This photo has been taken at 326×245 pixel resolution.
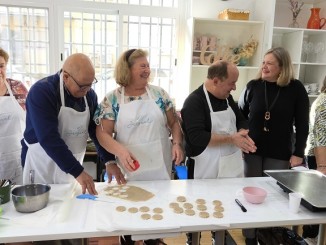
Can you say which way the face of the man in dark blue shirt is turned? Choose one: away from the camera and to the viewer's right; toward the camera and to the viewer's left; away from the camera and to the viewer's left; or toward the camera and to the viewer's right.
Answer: toward the camera and to the viewer's right

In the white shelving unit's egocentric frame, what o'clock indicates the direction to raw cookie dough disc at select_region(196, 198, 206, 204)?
The raw cookie dough disc is roughly at 12 o'clock from the white shelving unit.

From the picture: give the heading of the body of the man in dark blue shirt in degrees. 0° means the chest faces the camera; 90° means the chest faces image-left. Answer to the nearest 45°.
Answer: approximately 315°

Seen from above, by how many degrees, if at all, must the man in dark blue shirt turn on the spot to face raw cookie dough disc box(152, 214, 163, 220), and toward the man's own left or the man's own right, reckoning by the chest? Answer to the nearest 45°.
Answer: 0° — they already face it

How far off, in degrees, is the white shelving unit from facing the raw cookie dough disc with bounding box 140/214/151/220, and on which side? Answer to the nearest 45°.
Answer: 0° — it already faces it

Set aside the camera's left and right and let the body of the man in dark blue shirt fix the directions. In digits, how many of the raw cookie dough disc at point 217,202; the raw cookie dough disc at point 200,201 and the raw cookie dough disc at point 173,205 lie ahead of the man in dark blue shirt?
3

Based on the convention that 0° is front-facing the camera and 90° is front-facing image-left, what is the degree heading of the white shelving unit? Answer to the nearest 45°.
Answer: approximately 0°

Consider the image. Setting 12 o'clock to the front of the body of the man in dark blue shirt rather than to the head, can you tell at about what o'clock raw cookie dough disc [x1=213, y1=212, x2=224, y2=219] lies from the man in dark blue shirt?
The raw cookie dough disc is roughly at 12 o'clock from the man in dark blue shirt.
